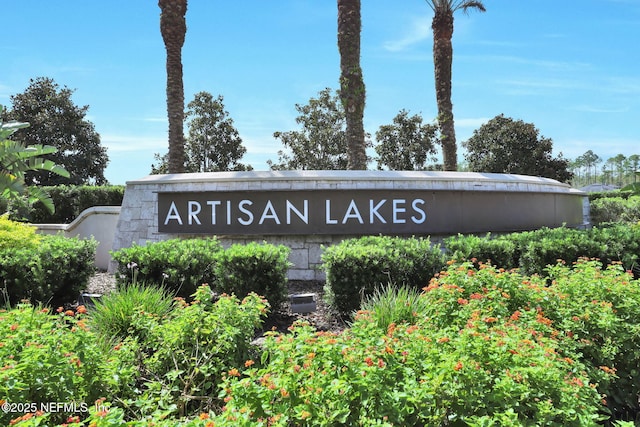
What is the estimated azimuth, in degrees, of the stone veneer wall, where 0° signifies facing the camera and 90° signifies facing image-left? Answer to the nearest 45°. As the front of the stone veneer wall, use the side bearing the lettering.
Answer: approximately 0°

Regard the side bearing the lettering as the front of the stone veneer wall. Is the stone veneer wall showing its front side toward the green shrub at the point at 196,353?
yes

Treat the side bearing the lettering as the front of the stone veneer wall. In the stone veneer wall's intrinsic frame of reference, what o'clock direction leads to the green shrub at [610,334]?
The green shrub is roughly at 11 o'clock from the stone veneer wall.

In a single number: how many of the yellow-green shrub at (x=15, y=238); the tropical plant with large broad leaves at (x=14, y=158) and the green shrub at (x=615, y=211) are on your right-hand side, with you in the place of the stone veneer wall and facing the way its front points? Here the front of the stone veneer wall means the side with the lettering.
2

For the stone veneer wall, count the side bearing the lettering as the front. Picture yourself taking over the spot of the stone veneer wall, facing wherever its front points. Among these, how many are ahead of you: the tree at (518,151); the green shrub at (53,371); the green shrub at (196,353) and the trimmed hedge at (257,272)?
3

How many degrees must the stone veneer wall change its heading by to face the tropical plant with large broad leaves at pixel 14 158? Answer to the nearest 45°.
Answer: approximately 90° to its right

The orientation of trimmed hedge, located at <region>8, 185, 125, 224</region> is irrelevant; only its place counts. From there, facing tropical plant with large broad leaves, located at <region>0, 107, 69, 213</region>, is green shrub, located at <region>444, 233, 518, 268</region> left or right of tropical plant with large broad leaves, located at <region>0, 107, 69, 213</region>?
left

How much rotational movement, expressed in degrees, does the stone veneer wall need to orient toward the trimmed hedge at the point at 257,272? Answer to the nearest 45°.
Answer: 0° — it already faces it

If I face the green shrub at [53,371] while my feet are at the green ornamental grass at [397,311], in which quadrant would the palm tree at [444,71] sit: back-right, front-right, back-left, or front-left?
back-right

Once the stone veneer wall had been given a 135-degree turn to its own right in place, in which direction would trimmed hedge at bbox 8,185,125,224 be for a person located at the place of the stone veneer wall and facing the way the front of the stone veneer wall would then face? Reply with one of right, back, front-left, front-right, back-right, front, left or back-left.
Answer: front

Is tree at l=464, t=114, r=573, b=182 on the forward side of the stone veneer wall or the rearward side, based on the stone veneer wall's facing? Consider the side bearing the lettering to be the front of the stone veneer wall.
on the rearward side

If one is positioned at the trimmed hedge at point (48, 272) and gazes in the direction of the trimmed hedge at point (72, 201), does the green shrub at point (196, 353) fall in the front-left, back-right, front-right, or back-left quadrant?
back-right
